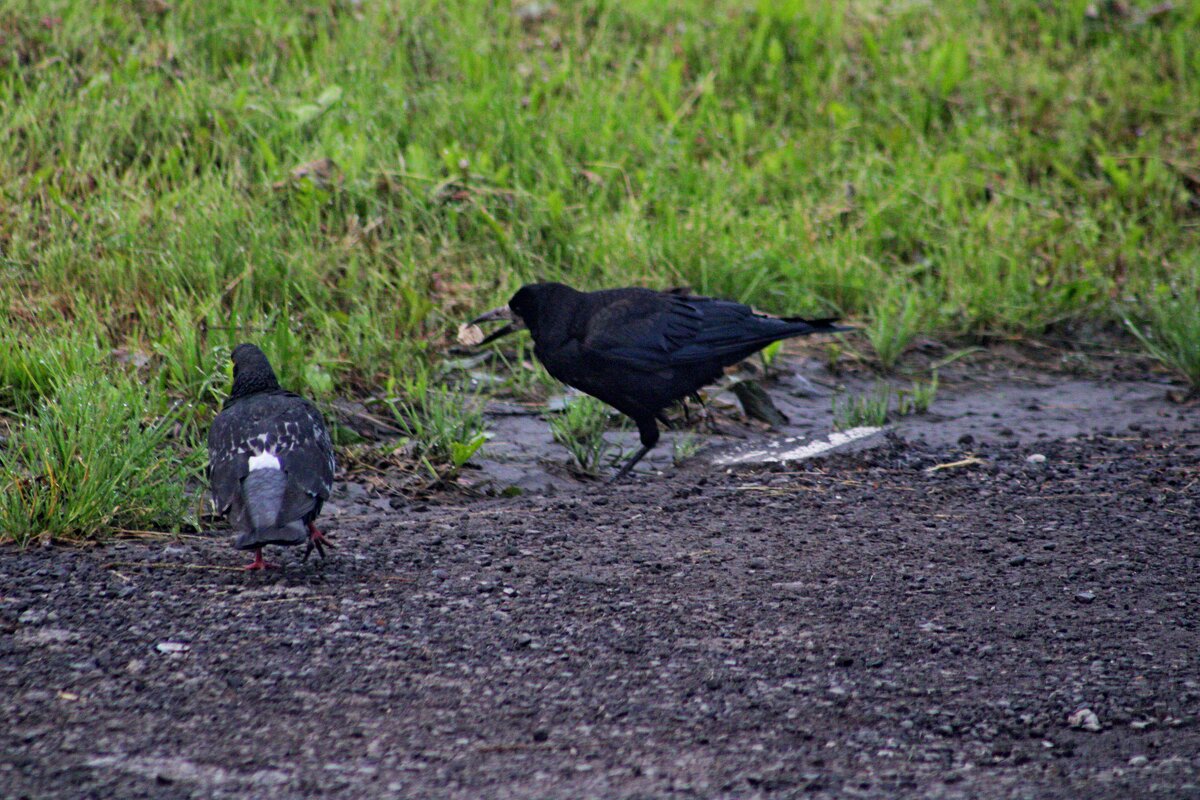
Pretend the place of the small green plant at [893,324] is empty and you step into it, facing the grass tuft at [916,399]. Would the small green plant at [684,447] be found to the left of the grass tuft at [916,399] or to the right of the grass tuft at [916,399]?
right

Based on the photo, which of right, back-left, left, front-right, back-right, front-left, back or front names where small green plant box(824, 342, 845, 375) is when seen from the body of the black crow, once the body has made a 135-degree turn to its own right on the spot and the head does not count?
front

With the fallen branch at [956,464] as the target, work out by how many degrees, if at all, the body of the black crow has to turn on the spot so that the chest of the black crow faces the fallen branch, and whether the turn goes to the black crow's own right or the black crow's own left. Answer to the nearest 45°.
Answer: approximately 180°

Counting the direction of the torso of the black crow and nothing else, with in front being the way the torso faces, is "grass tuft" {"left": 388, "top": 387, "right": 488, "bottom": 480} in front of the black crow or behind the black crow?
in front

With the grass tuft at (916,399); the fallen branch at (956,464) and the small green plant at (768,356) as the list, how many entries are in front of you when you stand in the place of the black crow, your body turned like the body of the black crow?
0

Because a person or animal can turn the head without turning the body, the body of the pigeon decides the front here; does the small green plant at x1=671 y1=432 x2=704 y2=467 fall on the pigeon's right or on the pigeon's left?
on the pigeon's right

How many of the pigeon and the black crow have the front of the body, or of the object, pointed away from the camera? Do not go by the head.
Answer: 1

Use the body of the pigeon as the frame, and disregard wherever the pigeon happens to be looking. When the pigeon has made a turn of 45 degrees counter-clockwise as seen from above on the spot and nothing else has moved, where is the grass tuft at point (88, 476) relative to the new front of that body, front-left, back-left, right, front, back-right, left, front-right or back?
front

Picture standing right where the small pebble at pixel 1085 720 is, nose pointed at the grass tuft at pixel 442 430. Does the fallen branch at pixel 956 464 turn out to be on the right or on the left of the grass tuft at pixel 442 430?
right

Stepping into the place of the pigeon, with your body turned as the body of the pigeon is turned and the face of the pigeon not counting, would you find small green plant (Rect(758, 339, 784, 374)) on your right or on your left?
on your right

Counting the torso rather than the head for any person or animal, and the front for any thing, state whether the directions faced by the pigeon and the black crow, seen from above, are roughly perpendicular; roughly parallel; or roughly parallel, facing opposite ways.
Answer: roughly perpendicular

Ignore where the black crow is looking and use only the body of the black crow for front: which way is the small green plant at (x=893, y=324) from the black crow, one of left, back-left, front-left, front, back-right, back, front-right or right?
back-right

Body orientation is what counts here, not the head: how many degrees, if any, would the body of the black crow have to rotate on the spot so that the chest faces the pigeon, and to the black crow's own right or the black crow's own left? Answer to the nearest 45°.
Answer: approximately 45° to the black crow's own left

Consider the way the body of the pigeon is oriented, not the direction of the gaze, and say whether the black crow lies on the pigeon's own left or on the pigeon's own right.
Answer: on the pigeon's own right

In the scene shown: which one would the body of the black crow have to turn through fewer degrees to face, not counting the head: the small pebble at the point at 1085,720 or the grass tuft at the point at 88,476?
the grass tuft

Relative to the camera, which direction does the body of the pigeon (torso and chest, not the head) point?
away from the camera

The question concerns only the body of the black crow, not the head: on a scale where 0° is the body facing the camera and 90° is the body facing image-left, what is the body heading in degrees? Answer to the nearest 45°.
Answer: approximately 90°

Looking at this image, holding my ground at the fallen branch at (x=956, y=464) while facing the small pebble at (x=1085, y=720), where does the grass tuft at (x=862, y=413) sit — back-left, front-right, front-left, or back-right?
back-right
